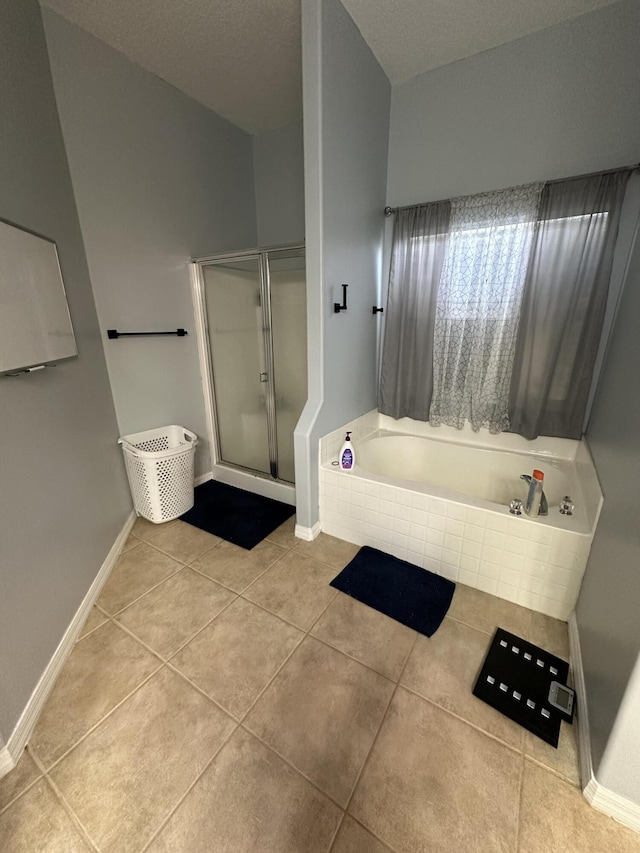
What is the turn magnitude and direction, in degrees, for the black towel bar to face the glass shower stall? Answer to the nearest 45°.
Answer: approximately 45° to its left

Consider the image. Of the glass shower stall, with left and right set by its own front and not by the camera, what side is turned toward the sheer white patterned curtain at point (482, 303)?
left

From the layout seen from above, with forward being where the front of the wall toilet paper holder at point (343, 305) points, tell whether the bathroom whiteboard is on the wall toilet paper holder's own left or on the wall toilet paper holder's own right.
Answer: on the wall toilet paper holder's own right

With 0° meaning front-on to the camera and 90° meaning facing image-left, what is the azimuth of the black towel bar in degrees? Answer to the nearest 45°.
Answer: approximately 315°

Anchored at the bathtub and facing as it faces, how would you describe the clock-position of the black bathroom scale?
The black bathroom scale is roughly at 10 o'clock from the bathtub.
